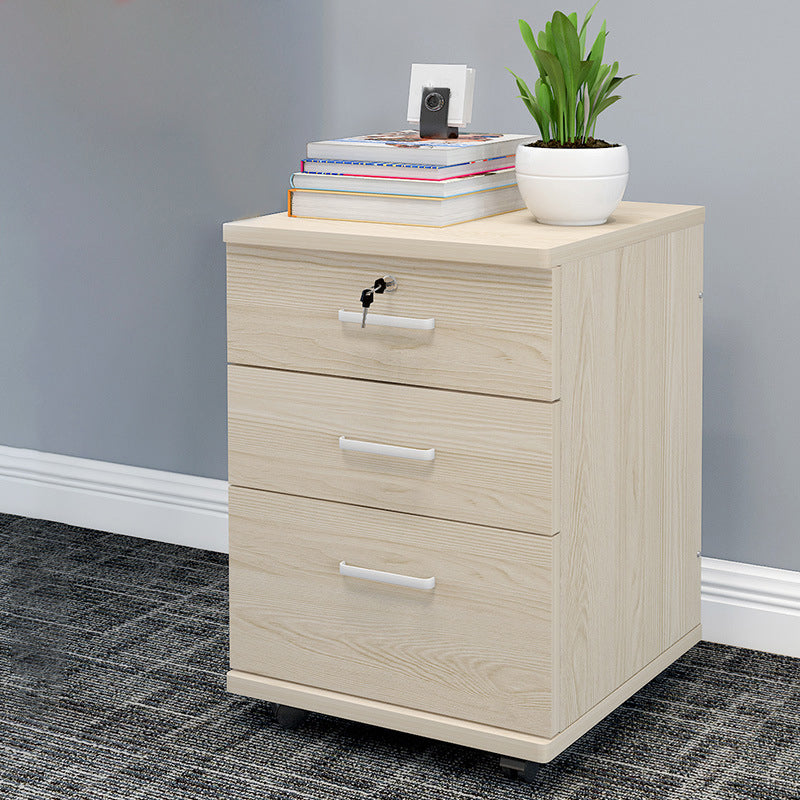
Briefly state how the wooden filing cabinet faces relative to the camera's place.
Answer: facing the viewer and to the left of the viewer
